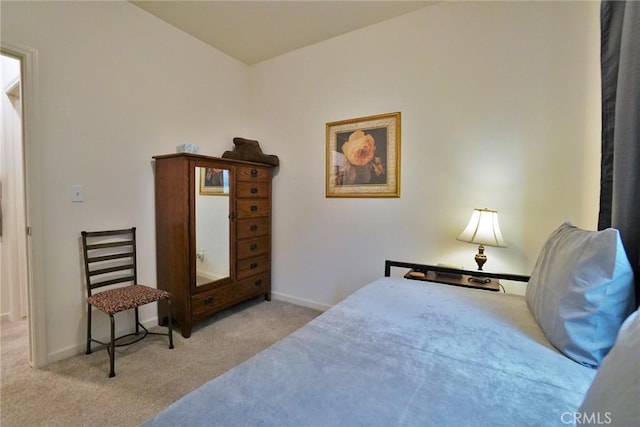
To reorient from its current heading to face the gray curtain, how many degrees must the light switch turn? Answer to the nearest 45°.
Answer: approximately 45° to its left

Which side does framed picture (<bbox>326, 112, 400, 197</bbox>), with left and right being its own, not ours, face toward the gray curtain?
left

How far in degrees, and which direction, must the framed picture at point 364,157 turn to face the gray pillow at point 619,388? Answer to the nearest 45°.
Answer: approximately 45° to its left

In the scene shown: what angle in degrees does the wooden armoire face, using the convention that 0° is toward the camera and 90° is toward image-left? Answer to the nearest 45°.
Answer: approximately 315°

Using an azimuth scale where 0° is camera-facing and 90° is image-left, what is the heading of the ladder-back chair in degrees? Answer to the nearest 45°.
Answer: approximately 315°

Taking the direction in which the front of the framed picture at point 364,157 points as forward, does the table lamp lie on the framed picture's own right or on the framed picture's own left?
on the framed picture's own left
